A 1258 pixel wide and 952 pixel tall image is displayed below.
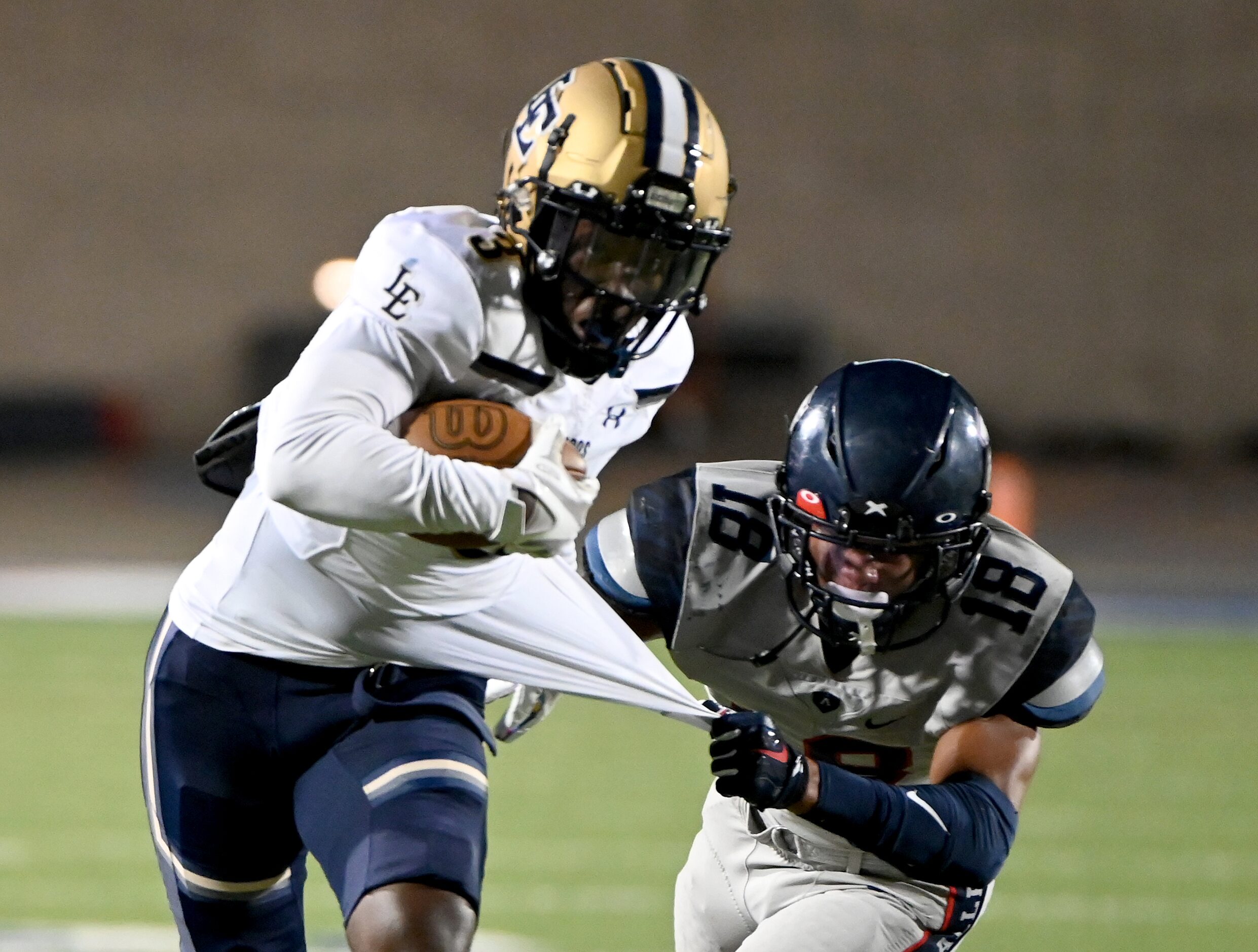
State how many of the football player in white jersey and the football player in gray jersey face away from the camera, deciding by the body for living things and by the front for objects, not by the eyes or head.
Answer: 0

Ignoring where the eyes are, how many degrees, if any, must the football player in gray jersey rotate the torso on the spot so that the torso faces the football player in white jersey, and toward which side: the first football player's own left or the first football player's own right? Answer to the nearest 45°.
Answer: approximately 90° to the first football player's own right

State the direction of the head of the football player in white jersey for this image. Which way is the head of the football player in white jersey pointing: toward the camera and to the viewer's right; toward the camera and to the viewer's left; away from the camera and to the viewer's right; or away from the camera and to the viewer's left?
toward the camera and to the viewer's right

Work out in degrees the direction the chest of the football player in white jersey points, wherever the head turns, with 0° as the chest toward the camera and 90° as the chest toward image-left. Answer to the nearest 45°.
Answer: approximately 315°

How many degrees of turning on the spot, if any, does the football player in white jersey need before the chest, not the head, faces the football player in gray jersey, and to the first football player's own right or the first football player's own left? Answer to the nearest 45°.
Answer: approximately 45° to the first football player's own left

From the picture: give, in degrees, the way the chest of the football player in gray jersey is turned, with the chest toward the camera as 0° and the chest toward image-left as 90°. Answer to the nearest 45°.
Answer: approximately 0°
